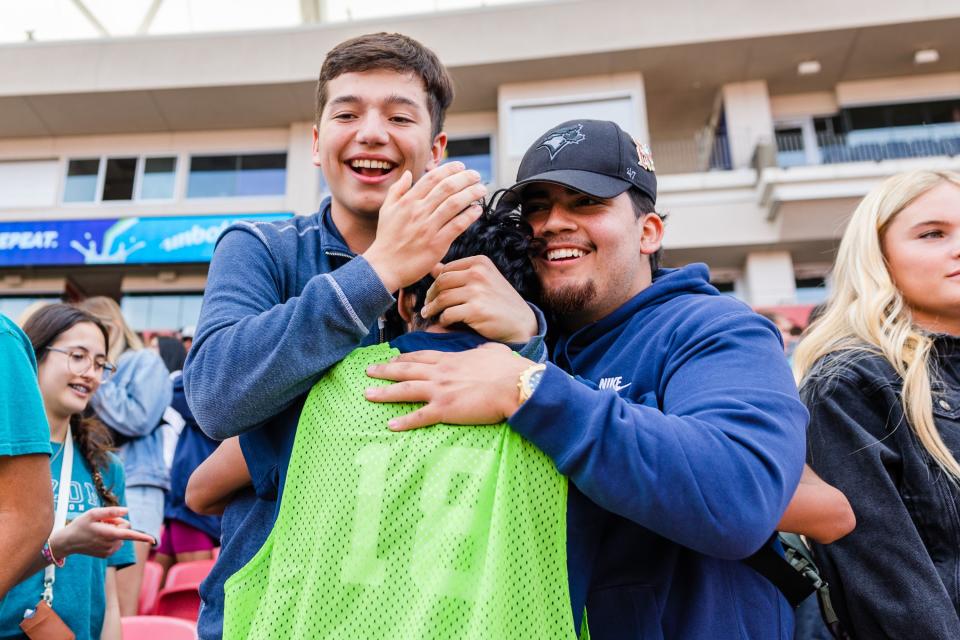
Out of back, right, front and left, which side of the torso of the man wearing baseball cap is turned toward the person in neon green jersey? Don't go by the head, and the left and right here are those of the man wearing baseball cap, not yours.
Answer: front

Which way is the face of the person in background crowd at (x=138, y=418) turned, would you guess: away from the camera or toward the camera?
away from the camera

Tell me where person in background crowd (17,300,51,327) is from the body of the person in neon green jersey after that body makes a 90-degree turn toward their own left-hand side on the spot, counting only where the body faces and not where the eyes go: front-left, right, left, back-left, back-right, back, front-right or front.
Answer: front-right

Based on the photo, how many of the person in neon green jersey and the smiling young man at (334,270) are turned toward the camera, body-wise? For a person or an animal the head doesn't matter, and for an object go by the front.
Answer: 1

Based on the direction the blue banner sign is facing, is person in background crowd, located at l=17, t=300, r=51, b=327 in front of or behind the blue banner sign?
in front

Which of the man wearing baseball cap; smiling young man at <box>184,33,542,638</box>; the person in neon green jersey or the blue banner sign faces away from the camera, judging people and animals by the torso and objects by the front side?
the person in neon green jersey

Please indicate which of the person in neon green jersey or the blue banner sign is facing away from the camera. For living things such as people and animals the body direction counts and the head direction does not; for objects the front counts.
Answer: the person in neon green jersey

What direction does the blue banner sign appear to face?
toward the camera

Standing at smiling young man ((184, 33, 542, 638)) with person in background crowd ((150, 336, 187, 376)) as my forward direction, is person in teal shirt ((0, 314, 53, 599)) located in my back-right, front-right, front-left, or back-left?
front-left

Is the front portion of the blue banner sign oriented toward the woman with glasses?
yes

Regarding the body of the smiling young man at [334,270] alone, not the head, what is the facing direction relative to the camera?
toward the camera

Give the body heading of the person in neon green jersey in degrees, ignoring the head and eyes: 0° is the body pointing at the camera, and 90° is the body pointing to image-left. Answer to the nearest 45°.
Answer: approximately 180°

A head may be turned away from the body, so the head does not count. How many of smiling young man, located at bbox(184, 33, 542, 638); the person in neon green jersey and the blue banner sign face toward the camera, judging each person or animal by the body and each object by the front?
2
